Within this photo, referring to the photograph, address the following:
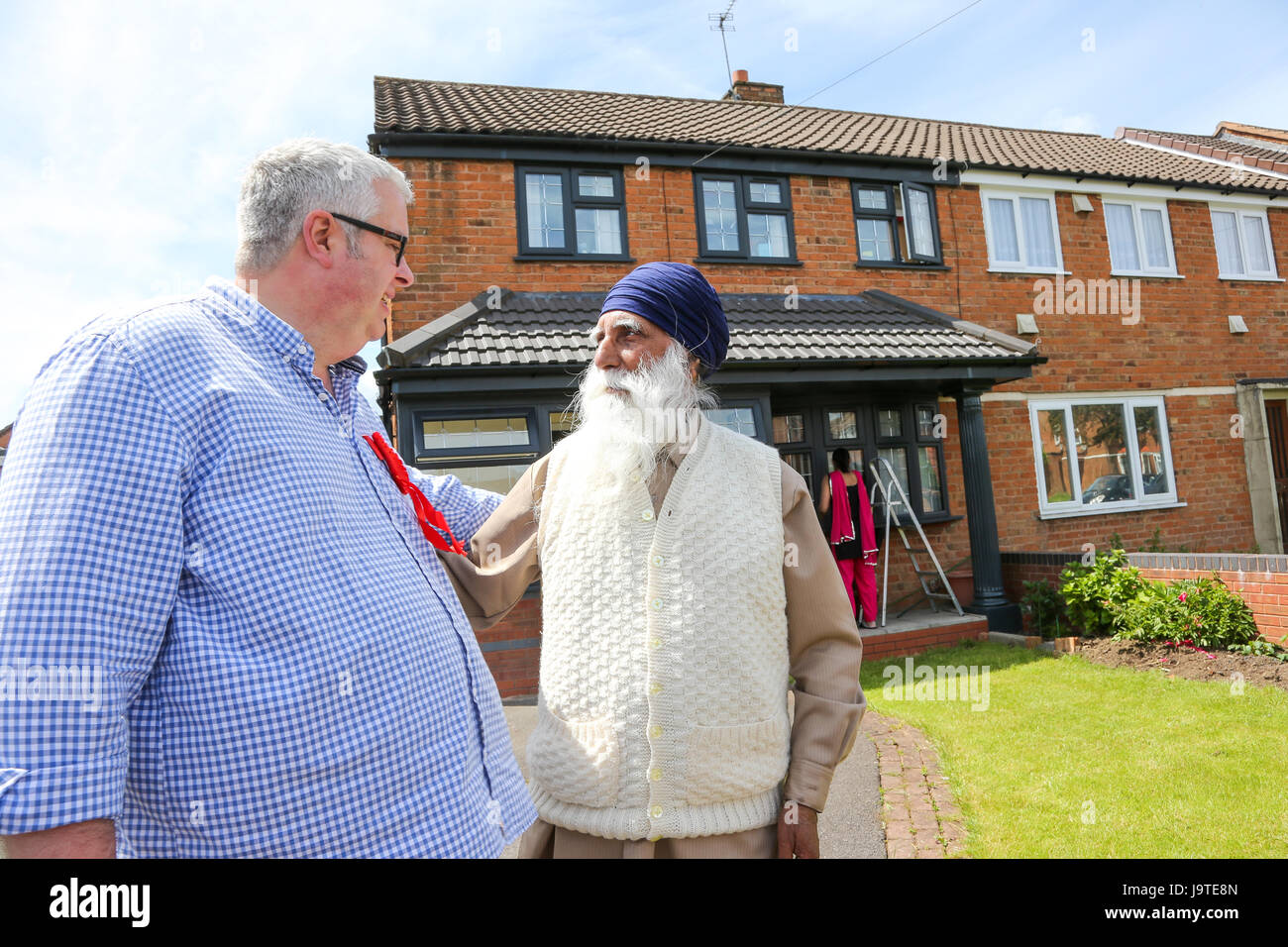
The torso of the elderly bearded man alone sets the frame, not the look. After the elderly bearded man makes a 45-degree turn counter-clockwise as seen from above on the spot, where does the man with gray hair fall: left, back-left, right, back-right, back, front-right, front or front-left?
right

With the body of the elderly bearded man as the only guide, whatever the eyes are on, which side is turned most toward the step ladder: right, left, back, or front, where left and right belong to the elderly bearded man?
back

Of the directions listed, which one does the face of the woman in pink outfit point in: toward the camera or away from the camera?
away from the camera

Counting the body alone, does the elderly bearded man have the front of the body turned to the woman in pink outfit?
no

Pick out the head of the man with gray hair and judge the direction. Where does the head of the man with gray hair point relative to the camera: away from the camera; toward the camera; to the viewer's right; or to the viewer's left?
to the viewer's right

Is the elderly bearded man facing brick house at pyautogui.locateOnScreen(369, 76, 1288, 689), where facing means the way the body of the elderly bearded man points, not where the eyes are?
no

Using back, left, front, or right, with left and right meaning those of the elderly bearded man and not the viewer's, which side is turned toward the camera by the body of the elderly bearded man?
front
